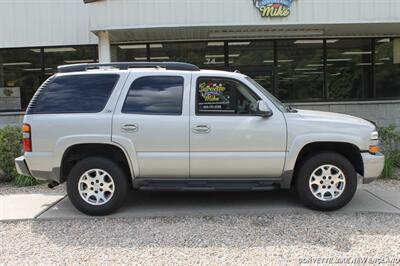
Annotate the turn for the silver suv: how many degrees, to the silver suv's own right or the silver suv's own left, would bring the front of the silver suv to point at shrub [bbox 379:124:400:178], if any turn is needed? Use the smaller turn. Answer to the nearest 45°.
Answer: approximately 45° to the silver suv's own left

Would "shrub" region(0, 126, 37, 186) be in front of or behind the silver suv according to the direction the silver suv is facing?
behind

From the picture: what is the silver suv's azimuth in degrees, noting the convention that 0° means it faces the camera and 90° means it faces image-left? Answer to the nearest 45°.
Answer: approximately 270°

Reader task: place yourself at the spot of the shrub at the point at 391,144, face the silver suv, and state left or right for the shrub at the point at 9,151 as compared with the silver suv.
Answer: right

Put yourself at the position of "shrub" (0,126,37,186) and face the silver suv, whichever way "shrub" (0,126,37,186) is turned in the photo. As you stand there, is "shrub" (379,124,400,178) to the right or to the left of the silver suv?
left
